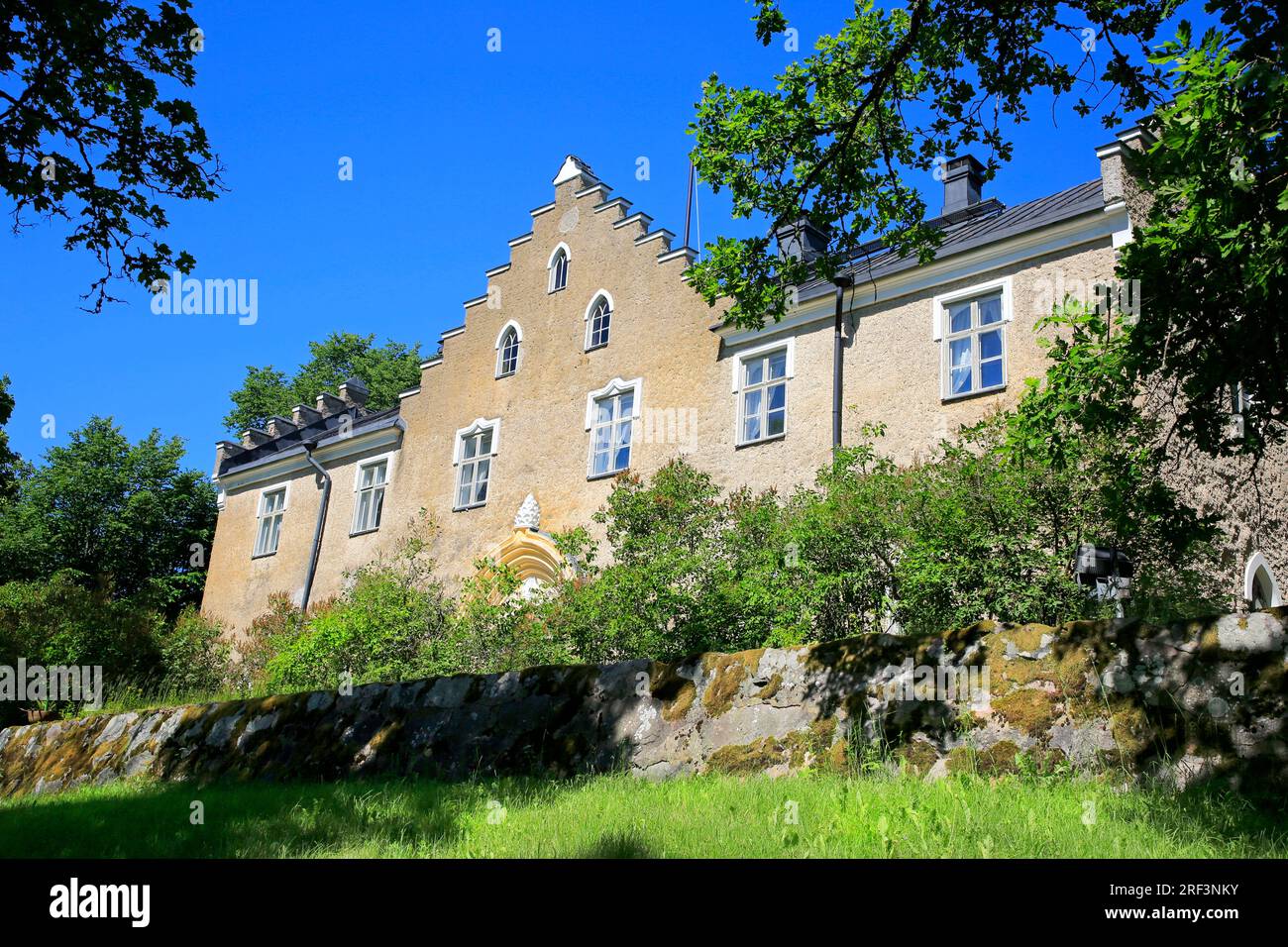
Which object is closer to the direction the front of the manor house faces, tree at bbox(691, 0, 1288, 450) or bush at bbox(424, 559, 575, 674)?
the bush

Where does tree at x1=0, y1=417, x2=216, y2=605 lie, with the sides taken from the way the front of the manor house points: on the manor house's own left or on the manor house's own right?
on the manor house's own right

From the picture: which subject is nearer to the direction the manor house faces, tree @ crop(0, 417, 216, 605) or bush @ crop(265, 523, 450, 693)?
the bush

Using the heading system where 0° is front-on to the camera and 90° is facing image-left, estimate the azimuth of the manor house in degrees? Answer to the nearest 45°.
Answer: approximately 45°

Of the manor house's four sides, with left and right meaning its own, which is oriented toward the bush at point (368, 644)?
front

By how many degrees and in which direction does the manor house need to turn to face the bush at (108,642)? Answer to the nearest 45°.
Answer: approximately 45° to its right
